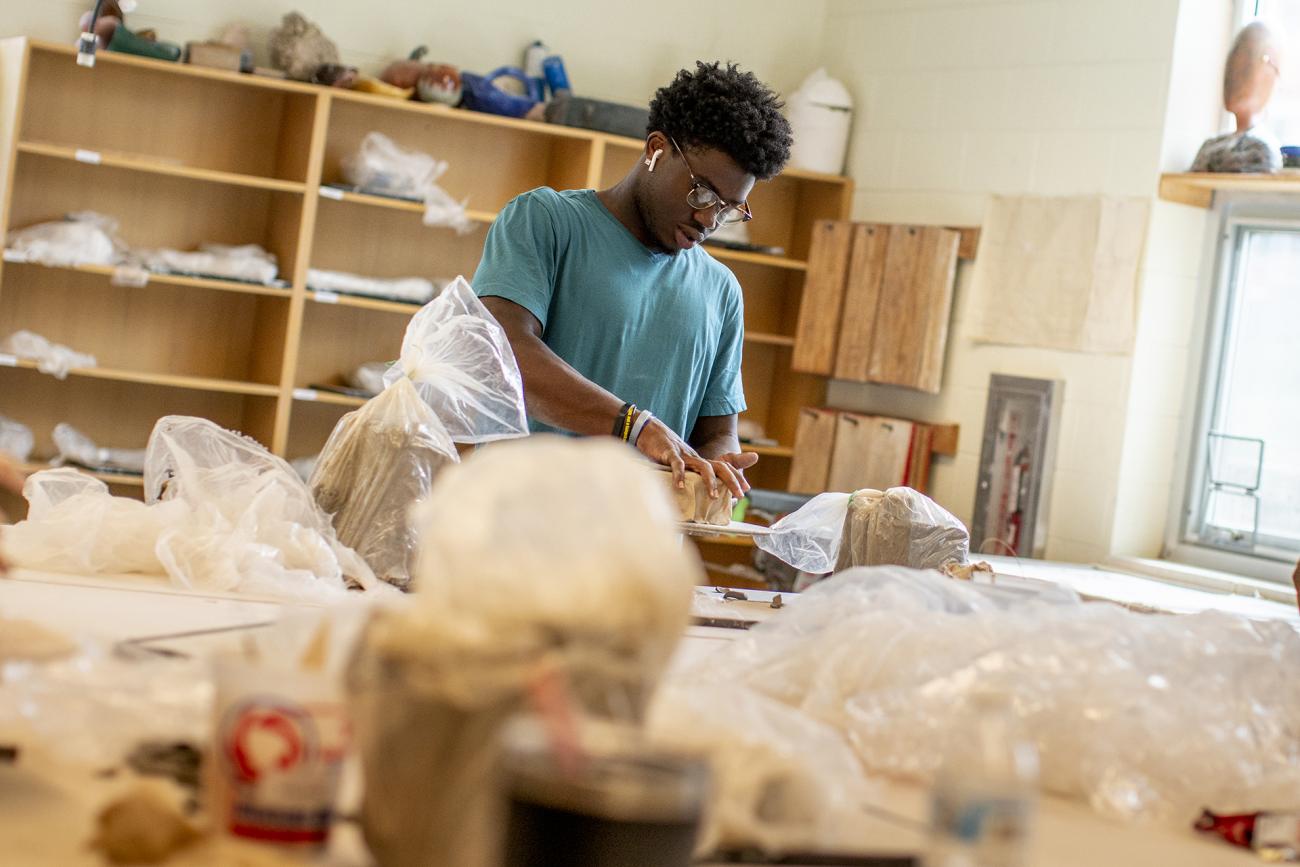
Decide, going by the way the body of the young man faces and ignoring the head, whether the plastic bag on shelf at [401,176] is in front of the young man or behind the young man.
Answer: behind

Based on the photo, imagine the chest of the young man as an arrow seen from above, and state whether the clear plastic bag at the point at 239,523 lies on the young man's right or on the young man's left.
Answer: on the young man's right

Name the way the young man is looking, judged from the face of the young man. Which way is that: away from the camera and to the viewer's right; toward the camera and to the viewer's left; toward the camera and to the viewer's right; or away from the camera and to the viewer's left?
toward the camera and to the viewer's right

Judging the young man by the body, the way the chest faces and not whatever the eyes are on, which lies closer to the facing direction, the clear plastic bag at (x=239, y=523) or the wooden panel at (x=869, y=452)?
the clear plastic bag

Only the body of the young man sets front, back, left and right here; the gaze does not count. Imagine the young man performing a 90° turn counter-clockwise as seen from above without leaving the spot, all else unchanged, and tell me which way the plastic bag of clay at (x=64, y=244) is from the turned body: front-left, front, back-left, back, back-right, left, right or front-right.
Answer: left

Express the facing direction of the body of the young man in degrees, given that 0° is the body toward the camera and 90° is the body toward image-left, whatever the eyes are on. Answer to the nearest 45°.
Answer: approximately 315°

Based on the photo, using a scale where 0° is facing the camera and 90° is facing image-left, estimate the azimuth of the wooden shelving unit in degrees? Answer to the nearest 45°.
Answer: approximately 315°

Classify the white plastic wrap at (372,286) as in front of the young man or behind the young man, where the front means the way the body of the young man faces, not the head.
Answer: behind

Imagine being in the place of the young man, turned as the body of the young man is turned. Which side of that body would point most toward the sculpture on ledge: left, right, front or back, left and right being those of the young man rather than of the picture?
left

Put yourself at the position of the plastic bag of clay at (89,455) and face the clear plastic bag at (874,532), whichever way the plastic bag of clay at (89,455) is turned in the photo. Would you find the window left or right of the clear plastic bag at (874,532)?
left

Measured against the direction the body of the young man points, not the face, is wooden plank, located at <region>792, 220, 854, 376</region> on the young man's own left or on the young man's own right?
on the young man's own left
